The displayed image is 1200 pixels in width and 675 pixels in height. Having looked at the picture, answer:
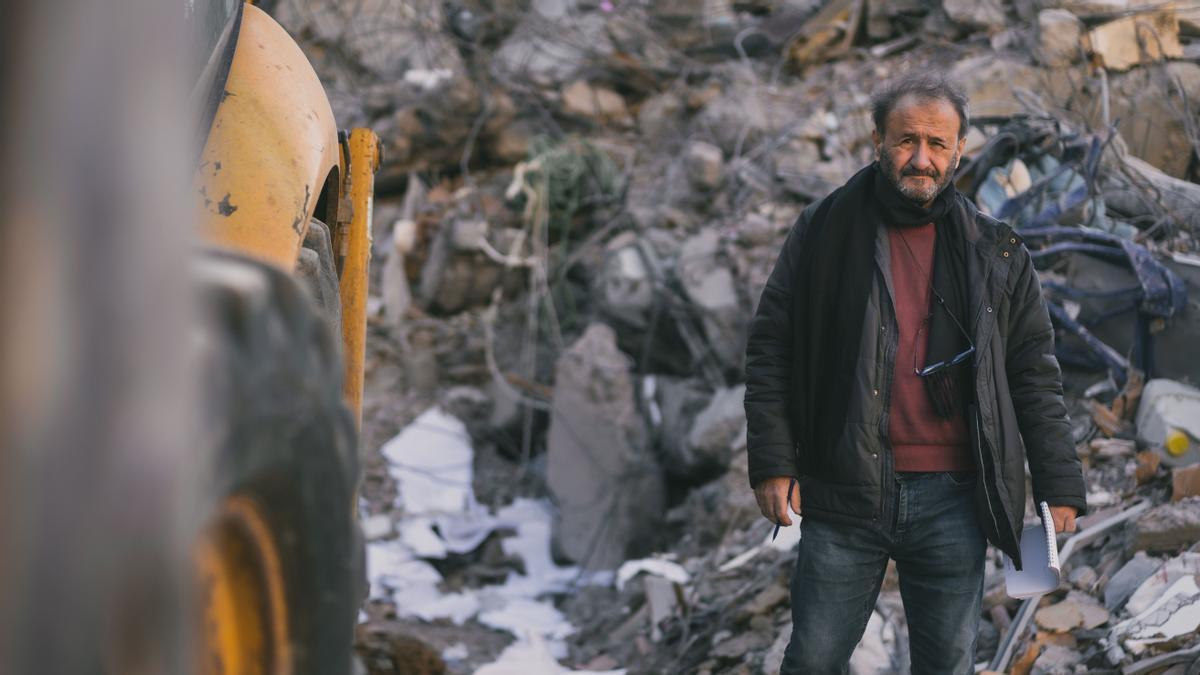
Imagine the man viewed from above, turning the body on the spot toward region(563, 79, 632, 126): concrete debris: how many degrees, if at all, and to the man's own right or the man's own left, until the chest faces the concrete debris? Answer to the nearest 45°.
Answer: approximately 180°

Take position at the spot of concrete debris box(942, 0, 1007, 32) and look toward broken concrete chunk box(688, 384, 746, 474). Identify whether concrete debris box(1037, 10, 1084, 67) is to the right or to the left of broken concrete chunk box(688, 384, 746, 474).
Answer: left

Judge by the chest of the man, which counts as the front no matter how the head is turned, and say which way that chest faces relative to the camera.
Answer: toward the camera

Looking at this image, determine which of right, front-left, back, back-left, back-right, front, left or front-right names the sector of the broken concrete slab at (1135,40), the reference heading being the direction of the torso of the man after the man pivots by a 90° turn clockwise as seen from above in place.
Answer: right

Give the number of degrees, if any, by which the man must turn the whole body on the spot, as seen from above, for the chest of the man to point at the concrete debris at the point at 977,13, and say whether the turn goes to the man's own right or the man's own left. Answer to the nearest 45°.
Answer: approximately 180°

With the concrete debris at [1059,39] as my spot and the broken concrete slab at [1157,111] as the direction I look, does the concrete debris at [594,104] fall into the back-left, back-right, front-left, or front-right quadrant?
back-right

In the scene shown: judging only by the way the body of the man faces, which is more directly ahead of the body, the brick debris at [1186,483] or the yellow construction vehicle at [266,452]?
the yellow construction vehicle
